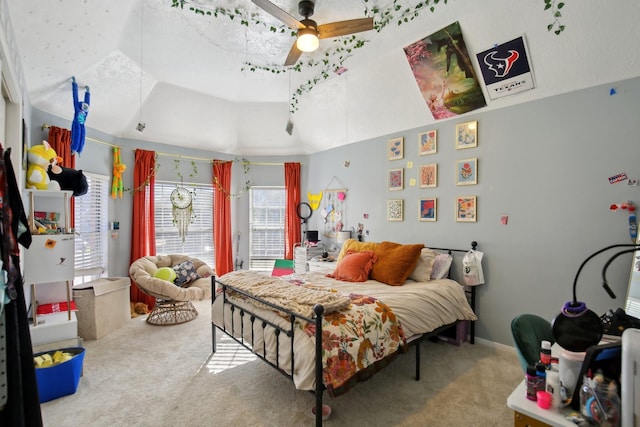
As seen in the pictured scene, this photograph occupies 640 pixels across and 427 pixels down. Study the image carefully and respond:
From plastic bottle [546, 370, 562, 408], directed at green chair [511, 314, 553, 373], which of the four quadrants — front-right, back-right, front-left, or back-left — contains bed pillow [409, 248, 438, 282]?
front-left

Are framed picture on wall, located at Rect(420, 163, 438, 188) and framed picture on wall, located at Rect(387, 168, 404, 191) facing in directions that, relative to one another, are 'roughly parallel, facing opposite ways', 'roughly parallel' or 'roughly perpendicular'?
roughly parallel

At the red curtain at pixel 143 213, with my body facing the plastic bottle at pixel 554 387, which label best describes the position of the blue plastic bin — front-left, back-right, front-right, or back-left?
front-right

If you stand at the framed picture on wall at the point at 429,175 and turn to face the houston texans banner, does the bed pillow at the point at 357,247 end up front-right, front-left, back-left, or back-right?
back-right

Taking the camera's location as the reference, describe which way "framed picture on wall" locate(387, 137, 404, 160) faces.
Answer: facing the viewer and to the left of the viewer

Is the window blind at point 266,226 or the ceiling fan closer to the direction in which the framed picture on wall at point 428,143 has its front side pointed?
the ceiling fan

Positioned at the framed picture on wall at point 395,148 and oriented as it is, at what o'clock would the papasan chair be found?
The papasan chair is roughly at 1 o'clock from the framed picture on wall.

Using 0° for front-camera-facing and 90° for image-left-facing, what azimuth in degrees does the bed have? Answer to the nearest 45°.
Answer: approximately 45°

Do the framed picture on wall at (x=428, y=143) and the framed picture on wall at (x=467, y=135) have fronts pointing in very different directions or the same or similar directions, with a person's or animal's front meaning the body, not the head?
same or similar directions

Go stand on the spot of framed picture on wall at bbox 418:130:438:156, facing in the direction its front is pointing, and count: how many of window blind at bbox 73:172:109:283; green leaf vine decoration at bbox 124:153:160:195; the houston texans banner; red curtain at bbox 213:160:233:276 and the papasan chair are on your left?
1

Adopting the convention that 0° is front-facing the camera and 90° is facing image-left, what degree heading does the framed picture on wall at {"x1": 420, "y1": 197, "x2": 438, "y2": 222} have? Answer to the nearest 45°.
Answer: approximately 45°

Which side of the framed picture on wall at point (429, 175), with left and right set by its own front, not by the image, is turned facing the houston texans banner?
left

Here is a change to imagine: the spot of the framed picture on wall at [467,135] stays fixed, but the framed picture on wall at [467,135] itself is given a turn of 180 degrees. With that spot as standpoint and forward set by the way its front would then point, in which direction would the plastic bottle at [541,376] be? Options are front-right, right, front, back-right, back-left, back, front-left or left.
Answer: back-right
